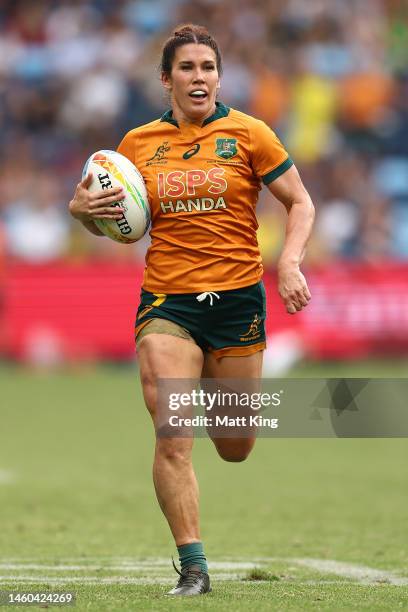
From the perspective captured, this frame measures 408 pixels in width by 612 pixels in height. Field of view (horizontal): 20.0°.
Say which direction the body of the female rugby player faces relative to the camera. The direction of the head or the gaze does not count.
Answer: toward the camera

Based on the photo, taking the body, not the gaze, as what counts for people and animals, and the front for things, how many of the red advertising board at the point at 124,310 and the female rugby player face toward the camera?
2

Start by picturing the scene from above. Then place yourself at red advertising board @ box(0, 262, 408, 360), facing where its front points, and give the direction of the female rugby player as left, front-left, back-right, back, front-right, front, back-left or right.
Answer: front

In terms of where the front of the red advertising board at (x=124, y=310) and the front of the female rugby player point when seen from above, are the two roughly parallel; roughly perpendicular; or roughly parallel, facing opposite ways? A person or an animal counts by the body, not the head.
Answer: roughly parallel

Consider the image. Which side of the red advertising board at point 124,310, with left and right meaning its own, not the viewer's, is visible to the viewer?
front

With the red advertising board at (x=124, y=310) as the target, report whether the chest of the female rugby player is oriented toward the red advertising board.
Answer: no
